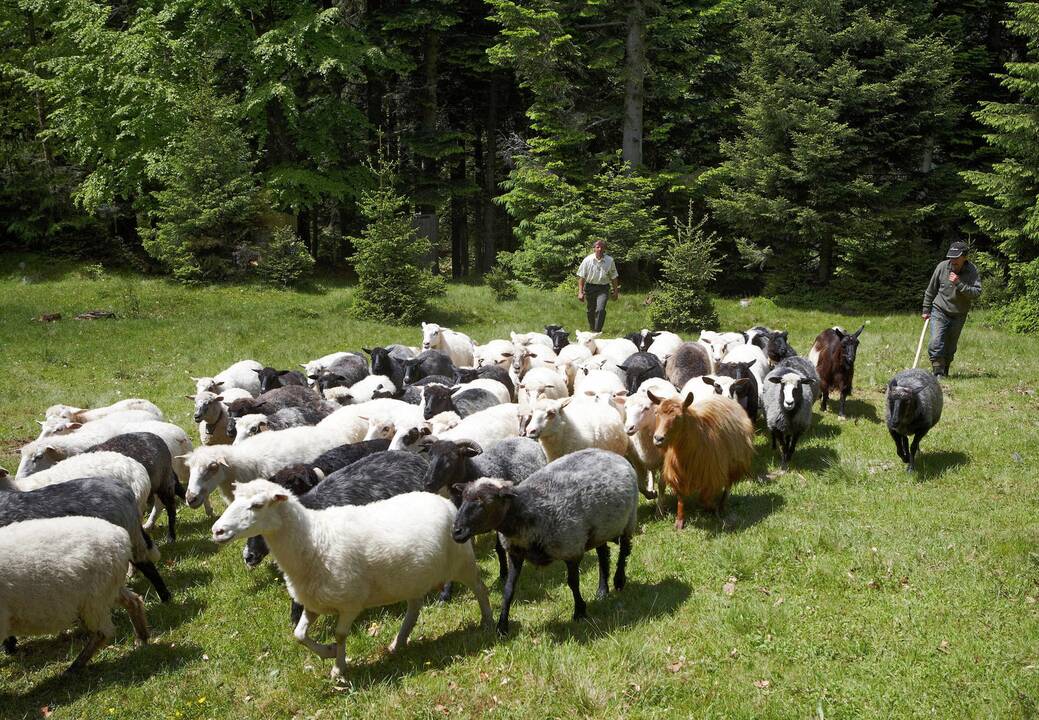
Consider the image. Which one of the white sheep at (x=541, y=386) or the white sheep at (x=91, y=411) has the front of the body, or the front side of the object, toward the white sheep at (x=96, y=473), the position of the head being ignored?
the white sheep at (x=541, y=386)

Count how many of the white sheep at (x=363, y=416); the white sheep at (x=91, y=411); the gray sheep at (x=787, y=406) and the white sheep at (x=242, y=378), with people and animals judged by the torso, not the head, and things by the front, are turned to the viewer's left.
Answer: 3

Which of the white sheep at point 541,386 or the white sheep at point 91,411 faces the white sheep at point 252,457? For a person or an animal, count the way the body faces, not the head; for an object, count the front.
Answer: the white sheep at point 541,386

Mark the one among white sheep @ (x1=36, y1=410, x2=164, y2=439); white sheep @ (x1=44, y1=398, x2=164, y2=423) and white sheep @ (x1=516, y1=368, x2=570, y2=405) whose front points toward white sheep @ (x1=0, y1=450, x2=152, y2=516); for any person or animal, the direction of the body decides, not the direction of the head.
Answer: white sheep @ (x1=516, y1=368, x2=570, y2=405)

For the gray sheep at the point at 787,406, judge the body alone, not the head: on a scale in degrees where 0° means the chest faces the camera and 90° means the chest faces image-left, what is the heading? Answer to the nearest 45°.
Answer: approximately 0°

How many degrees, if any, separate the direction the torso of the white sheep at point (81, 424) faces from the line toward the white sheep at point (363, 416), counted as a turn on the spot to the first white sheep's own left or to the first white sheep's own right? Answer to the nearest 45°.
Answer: approximately 135° to the first white sheep's own left

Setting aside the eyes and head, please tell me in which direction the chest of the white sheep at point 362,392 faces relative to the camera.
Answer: to the viewer's left

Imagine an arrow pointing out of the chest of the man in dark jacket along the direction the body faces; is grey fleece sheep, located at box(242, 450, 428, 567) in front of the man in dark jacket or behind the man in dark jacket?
in front

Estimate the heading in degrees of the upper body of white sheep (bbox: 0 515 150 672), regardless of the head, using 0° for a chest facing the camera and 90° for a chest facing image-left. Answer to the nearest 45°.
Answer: approximately 90°

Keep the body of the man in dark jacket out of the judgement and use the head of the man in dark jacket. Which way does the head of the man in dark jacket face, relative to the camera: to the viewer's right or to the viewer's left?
to the viewer's left

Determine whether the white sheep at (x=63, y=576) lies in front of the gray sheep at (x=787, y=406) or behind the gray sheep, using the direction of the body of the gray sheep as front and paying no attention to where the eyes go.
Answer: in front

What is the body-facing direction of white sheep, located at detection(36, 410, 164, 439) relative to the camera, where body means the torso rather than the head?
to the viewer's left

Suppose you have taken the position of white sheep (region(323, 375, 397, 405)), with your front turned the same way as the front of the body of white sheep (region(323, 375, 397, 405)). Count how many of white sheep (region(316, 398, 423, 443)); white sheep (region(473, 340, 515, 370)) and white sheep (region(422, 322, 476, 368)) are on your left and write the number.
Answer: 1

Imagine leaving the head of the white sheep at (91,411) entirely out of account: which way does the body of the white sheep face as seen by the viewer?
to the viewer's left

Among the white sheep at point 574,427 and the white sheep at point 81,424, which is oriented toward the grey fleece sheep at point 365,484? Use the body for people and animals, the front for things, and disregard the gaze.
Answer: the white sheep at point 574,427

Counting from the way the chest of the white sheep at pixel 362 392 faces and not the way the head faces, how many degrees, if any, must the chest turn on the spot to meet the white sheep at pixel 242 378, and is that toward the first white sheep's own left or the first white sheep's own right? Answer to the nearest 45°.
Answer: approximately 45° to the first white sheep's own right
